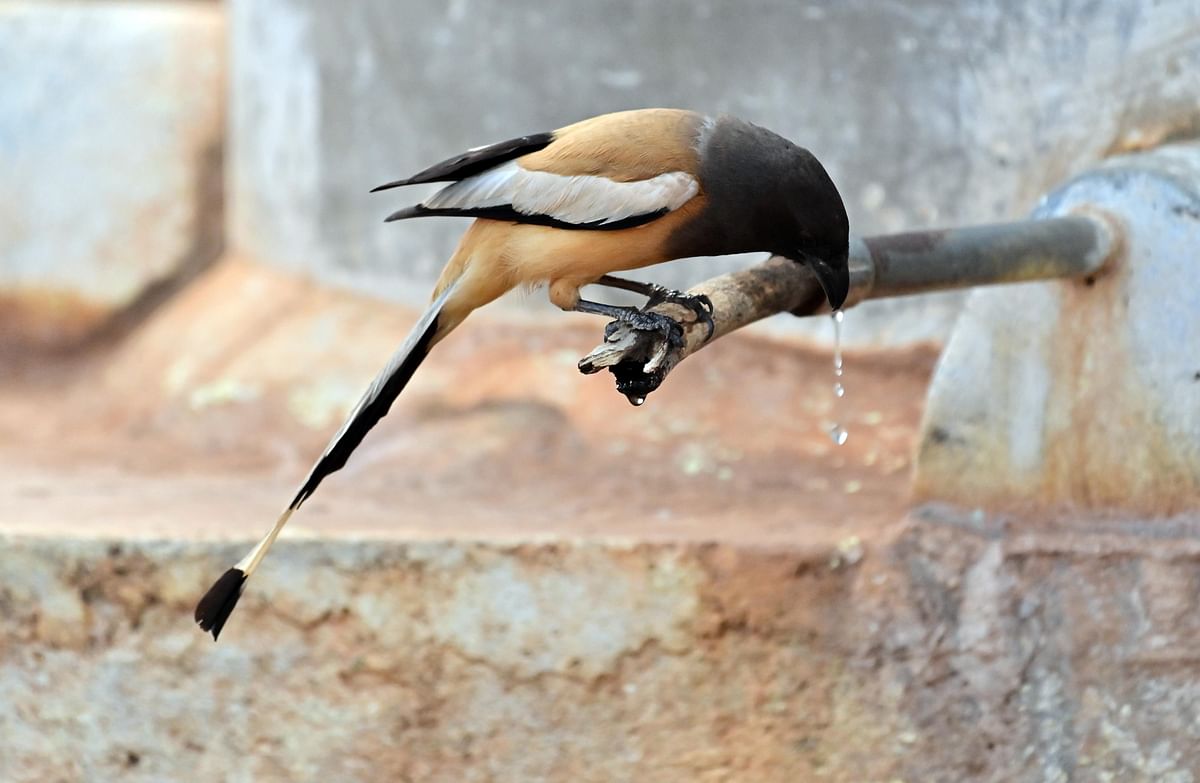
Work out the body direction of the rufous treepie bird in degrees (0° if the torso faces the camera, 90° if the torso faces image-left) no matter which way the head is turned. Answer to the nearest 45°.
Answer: approximately 270°

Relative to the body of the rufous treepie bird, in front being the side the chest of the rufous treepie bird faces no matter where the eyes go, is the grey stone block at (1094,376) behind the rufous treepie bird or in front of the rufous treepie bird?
in front
